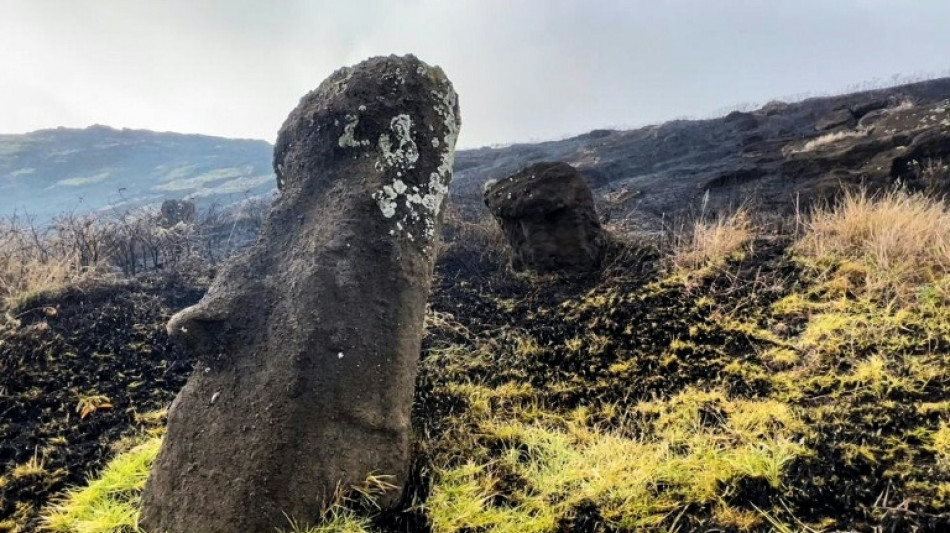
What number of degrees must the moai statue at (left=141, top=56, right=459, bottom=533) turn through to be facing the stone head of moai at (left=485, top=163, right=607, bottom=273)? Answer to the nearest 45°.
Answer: approximately 135° to its right

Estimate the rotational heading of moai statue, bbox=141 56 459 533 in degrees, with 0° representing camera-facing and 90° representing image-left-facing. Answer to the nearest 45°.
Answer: approximately 90°

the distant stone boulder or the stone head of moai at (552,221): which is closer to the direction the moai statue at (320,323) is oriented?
the distant stone boulder

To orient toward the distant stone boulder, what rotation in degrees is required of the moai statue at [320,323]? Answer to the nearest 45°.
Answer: approximately 90° to its right
